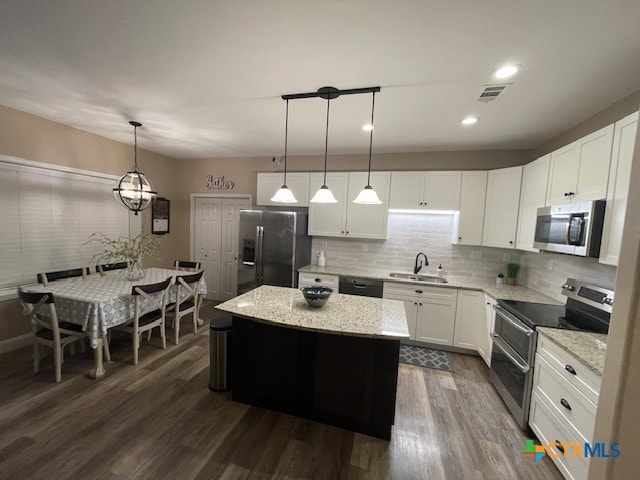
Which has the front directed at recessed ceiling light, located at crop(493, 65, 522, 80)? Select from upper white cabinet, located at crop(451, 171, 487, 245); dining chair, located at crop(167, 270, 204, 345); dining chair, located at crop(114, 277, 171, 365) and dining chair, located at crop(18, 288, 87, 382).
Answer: the upper white cabinet

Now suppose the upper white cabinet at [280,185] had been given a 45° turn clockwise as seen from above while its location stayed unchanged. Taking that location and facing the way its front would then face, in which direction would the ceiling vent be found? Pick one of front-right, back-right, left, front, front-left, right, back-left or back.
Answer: left

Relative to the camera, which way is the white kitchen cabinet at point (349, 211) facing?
toward the camera

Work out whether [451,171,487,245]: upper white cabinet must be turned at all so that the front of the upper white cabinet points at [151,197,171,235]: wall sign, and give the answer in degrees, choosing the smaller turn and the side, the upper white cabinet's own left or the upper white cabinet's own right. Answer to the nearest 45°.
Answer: approximately 90° to the upper white cabinet's own right

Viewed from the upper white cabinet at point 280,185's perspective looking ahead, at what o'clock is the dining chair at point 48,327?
The dining chair is roughly at 2 o'clock from the upper white cabinet.

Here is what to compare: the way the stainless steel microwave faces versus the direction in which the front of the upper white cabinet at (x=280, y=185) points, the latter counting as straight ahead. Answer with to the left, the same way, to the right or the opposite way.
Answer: to the right

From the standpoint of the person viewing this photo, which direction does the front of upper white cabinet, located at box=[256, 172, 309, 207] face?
facing the viewer

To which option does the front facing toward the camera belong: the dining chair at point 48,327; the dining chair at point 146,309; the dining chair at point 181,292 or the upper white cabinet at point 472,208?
the upper white cabinet

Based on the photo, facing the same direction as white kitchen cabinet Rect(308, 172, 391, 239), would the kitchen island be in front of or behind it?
in front

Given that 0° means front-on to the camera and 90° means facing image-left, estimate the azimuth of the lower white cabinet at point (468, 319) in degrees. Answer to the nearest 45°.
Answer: approximately 0°

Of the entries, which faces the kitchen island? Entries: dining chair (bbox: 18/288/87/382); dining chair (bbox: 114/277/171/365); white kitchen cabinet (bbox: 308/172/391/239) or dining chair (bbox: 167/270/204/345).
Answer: the white kitchen cabinet

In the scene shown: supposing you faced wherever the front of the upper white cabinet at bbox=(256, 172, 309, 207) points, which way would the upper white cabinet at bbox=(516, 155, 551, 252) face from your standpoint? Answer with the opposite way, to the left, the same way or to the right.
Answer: to the right

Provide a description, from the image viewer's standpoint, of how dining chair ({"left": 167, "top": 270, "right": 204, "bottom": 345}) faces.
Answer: facing away from the viewer and to the left of the viewer

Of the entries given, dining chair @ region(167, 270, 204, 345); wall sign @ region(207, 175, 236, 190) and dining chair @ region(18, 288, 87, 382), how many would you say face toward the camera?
1

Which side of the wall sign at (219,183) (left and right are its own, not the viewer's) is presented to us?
front

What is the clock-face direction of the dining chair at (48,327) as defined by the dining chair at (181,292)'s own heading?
the dining chair at (48,327) is roughly at 10 o'clock from the dining chair at (181,292).

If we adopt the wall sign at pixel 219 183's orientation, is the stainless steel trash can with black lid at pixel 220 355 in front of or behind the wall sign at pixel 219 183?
in front

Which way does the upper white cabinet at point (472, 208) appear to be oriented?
toward the camera
